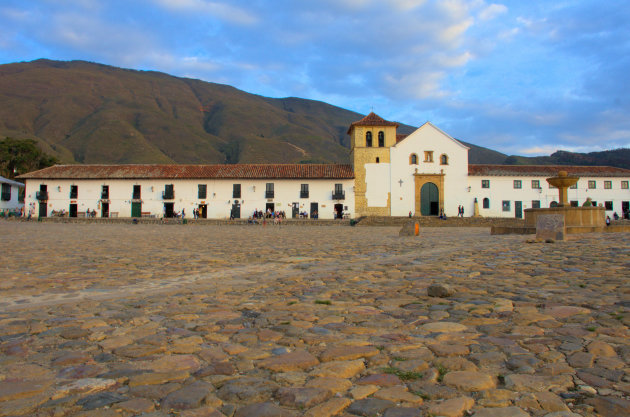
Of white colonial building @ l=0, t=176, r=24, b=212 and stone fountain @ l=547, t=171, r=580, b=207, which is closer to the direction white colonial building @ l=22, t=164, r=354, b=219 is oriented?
the stone fountain

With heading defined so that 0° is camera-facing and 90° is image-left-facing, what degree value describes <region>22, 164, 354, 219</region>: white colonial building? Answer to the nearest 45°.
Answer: approximately 0°

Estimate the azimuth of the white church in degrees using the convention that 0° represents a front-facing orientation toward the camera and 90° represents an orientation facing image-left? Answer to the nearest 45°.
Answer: approximately 0°

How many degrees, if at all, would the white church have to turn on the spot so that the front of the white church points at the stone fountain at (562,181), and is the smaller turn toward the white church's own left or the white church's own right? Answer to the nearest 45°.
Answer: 0° — it already faces it

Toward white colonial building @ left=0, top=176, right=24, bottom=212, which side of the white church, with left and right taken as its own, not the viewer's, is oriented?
right

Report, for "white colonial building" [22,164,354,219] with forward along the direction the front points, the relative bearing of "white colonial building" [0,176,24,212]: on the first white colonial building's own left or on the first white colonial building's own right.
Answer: on the first white colonial building's own right
